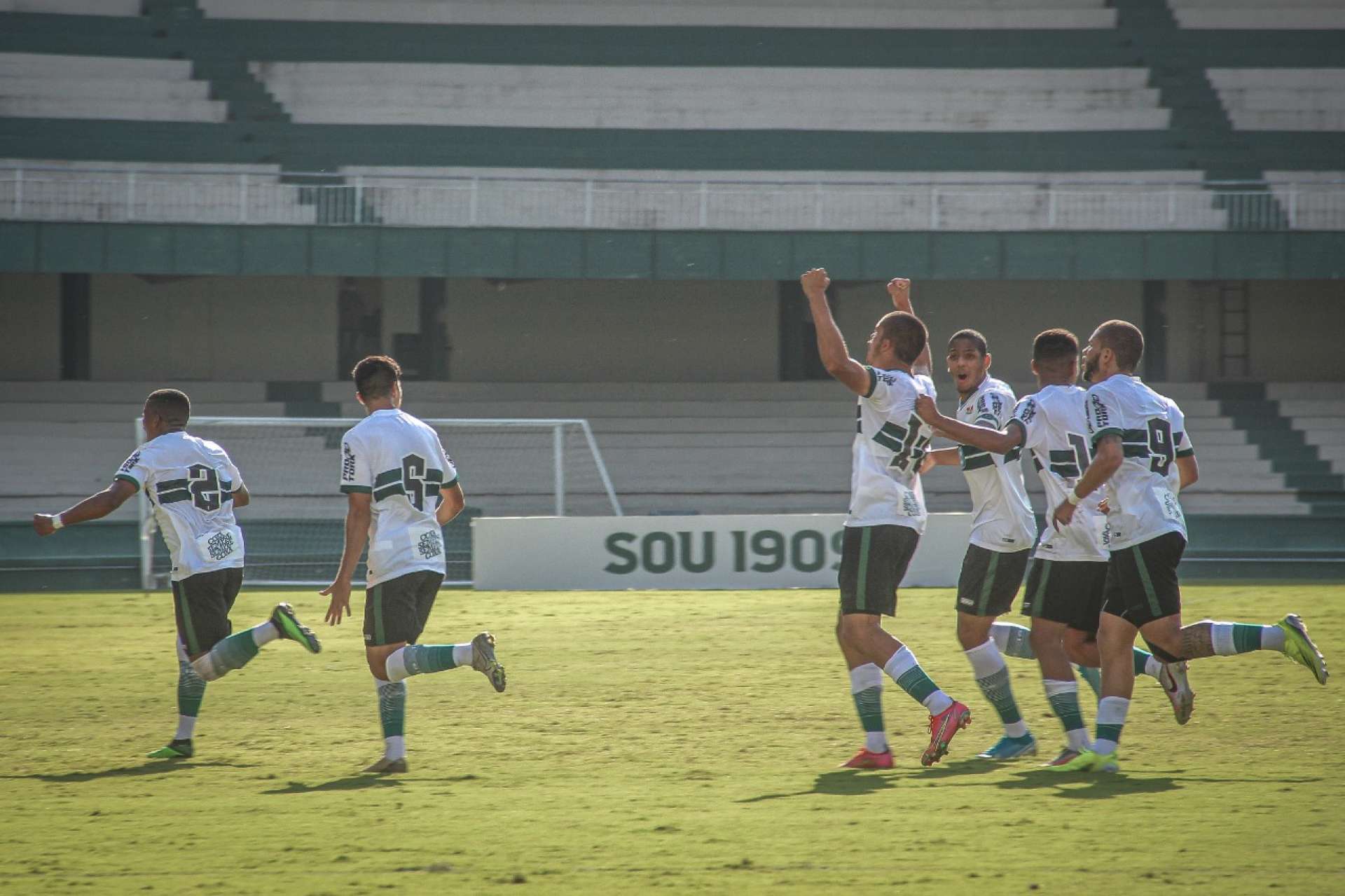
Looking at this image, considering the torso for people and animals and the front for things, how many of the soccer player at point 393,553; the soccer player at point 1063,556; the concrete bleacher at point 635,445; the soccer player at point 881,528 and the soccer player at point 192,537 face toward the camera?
1

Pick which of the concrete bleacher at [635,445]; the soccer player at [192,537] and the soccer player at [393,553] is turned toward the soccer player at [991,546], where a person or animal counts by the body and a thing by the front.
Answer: the concrete bleacher

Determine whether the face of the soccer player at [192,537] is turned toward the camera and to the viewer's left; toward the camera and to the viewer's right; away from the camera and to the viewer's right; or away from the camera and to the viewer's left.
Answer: away from the camera and to the viewer's left

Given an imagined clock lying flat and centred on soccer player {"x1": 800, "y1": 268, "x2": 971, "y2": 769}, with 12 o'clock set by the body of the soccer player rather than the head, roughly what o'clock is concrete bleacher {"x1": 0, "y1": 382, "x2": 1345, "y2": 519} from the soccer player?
The concrete bleacher is roughly at 1 o'clock from the soccer player.

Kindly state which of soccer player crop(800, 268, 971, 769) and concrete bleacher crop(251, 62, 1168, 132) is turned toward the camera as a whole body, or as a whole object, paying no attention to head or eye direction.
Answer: the concrete bleacher

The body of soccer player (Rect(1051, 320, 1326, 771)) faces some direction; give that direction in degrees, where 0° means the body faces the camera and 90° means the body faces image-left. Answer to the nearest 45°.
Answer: approximately 135°

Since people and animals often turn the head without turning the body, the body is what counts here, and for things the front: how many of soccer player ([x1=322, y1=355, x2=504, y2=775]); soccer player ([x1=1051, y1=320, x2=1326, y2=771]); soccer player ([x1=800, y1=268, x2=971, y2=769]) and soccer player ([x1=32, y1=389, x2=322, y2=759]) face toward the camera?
0

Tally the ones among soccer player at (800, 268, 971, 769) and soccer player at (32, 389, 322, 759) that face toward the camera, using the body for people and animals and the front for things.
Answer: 0

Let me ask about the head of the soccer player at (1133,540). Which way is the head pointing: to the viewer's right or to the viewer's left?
to the viewer's left

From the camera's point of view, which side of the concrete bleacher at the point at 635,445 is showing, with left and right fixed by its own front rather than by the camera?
front

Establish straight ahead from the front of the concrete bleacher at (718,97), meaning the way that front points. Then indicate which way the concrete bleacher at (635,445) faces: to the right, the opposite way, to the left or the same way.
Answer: the same way

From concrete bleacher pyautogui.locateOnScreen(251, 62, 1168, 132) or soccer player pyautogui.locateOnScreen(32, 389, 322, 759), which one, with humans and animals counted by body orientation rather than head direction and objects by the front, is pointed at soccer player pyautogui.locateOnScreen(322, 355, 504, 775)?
the concrete bleacher

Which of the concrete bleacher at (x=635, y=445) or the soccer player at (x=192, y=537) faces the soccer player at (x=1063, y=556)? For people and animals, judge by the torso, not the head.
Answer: the concrete bleacher

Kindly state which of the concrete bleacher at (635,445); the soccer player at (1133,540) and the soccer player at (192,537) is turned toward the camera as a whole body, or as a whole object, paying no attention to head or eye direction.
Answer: the concrete bleacher
